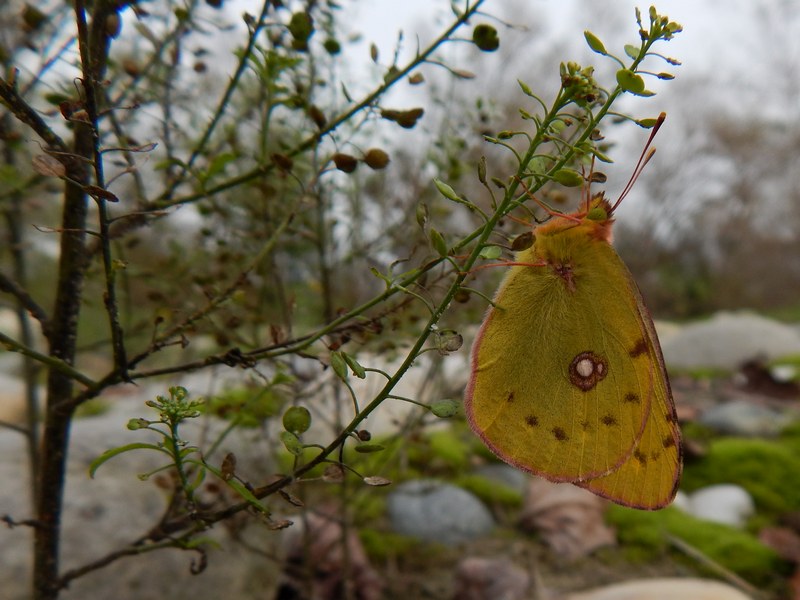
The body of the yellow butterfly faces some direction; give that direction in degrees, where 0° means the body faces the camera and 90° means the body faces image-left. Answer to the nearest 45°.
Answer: approximately 270°

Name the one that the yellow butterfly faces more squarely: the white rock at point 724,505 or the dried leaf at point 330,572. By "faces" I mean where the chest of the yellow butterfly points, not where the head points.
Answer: the white rock
